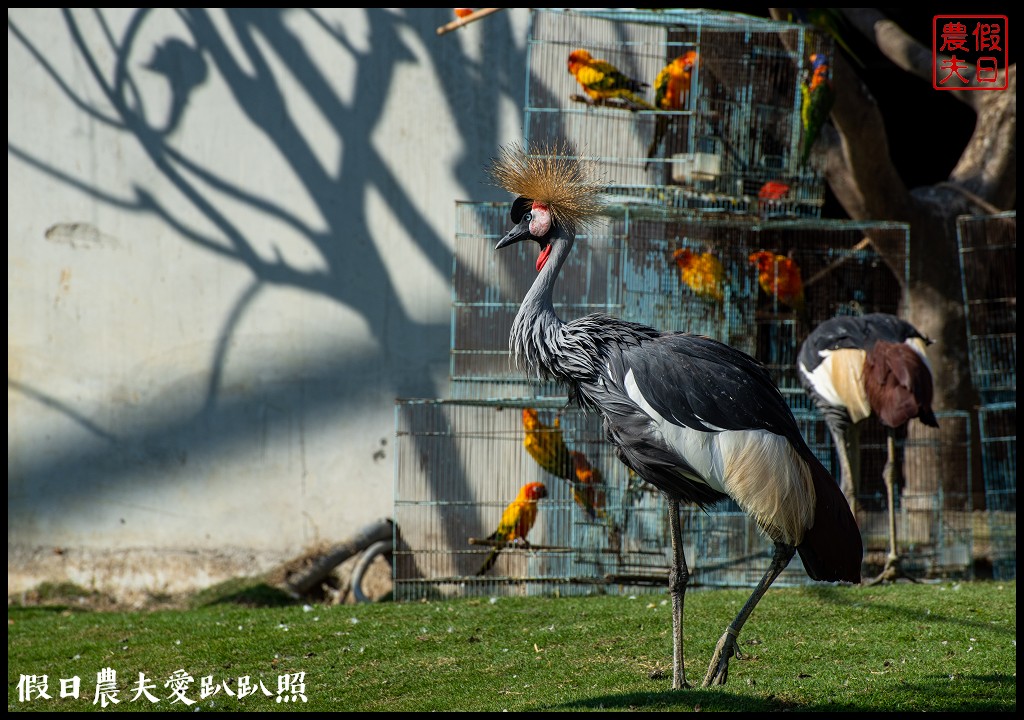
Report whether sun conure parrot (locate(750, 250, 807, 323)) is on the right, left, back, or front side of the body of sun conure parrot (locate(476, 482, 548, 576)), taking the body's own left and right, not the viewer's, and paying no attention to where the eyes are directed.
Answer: front

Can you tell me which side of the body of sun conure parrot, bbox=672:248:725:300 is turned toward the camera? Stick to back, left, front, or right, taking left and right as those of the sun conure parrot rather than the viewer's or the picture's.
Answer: left

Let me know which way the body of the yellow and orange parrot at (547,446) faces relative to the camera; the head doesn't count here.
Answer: to the viewer's left

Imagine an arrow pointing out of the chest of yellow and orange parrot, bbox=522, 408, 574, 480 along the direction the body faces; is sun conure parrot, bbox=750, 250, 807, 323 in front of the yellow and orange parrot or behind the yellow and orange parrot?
behind

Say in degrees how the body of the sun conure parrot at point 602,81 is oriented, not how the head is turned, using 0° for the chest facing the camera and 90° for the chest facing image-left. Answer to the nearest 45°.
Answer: approximately 90°

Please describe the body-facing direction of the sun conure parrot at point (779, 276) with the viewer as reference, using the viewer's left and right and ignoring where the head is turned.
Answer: facing to the left of the viewer

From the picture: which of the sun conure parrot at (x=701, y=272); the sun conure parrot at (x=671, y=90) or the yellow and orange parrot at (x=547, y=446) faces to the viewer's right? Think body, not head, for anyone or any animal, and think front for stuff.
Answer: the sun conure parrot at (x=671, y=90)

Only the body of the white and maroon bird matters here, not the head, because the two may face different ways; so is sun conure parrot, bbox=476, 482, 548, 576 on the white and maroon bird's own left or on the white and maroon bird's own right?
on the white and maroon bird's own left

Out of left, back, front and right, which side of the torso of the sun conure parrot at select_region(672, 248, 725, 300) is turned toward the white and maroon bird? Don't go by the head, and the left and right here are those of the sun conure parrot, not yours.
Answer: back
